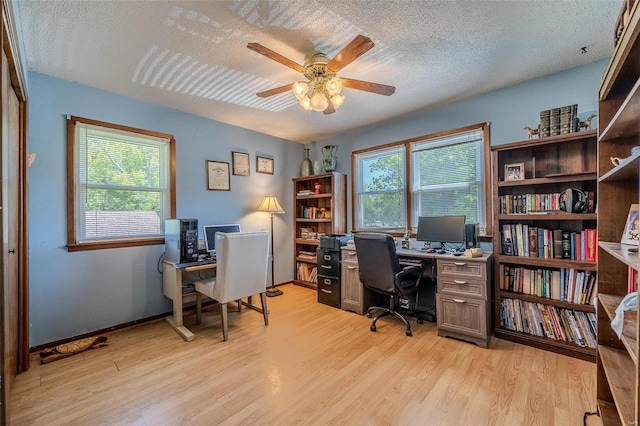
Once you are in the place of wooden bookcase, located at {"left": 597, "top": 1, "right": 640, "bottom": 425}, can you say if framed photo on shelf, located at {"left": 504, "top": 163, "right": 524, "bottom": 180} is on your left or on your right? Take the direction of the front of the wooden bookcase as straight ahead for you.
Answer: on your right

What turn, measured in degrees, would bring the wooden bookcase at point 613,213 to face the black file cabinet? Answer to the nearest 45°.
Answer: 0° — it already faces it

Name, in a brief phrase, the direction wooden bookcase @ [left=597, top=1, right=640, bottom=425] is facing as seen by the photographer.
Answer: facing to the left of the viewer

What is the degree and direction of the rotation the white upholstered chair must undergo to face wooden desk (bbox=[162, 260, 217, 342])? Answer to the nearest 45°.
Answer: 0° — it already faces it

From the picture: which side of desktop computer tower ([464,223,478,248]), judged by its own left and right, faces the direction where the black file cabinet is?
right

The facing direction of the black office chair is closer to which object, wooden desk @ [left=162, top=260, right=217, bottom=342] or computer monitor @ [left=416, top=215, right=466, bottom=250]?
the computer monitor

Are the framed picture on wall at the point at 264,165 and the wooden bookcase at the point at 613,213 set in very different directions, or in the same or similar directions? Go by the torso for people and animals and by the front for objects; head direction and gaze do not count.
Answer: very different directions

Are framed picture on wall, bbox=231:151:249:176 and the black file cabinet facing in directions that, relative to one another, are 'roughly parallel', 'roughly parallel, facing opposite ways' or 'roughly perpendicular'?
roughly perpendicular

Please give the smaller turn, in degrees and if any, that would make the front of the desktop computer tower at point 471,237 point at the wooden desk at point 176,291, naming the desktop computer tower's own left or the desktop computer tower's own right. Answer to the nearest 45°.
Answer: approximately 45° to the desktop computer tower's own right
